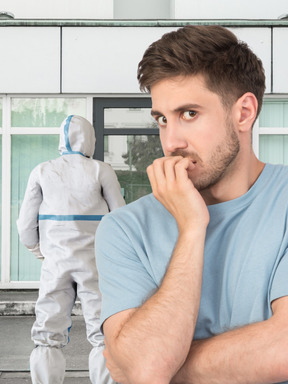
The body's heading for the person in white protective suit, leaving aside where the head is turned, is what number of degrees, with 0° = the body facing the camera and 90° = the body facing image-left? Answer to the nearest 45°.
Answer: approximately 180°

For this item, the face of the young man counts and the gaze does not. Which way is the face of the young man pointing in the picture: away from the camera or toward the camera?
toward the camera

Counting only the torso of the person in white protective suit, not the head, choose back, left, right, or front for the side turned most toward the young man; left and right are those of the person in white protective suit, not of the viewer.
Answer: back
